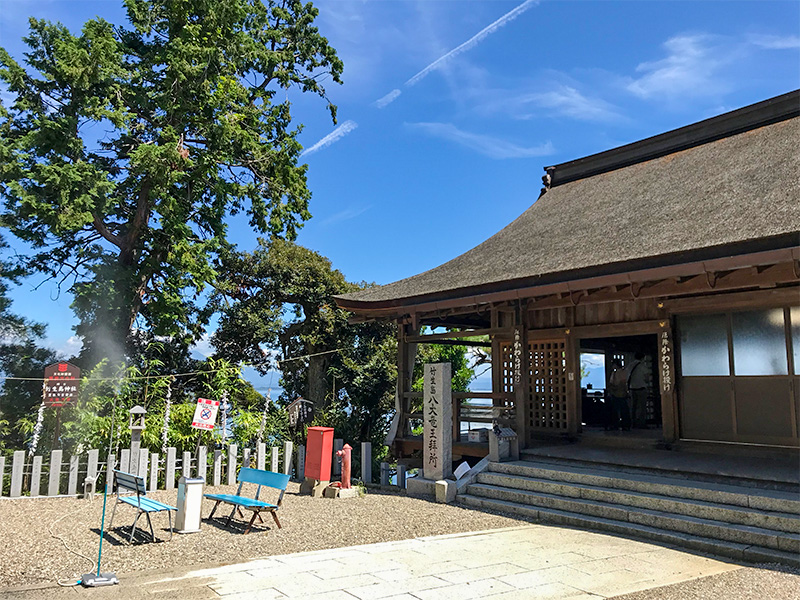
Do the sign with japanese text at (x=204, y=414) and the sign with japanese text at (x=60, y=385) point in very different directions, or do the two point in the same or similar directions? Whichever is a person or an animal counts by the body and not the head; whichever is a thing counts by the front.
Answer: same or similar directions

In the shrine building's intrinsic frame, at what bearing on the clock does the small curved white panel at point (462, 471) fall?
The small curved white panel is roughly at 1 o'clock from the shrine building.

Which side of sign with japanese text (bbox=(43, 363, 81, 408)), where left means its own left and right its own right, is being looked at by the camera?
front

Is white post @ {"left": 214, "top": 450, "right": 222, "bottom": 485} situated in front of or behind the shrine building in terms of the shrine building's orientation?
in front

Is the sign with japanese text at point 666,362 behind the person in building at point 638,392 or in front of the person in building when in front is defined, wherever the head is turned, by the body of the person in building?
behind

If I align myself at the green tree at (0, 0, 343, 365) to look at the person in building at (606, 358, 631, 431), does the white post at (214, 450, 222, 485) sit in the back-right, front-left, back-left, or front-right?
front-right

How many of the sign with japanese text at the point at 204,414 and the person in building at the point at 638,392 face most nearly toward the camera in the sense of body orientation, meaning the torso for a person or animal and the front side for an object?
1

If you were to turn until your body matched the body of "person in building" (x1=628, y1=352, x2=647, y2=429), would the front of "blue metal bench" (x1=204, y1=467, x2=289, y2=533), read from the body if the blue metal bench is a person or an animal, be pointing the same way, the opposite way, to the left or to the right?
the opposite way

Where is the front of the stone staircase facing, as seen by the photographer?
facing the viewer and to the left of the viewer

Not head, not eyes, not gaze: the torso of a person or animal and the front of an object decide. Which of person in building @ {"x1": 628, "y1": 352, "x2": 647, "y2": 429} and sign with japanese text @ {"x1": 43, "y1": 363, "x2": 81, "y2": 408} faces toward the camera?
the sign with japanese text

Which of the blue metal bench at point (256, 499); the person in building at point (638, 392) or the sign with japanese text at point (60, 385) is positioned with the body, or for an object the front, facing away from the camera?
the person in building

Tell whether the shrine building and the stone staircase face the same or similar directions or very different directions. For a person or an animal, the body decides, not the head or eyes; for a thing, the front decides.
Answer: same or similar directions

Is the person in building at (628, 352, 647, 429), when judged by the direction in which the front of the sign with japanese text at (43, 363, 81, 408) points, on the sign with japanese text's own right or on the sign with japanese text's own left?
on the sign with japanese text's own left

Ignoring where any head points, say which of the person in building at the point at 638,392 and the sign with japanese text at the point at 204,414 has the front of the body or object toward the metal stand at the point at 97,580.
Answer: the sign with japanese text

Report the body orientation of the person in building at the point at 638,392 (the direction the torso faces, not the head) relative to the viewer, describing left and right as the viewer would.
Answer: facing away from the viewer
